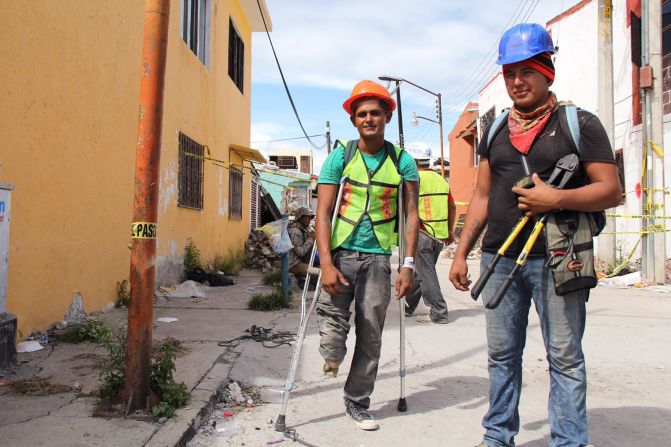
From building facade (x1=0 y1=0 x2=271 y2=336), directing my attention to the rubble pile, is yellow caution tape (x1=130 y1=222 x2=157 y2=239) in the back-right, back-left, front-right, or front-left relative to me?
back-right

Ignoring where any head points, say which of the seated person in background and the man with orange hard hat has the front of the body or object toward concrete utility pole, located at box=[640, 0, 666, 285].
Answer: the seated person in background

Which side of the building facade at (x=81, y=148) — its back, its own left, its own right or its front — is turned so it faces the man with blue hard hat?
front

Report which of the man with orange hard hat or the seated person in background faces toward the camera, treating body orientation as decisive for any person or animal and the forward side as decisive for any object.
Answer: the man with orange hard hat

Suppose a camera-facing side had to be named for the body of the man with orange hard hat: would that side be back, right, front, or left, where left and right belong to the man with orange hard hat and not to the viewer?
front

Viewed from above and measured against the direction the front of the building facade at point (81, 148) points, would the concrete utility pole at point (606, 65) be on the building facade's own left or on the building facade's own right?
on the building facade's own left

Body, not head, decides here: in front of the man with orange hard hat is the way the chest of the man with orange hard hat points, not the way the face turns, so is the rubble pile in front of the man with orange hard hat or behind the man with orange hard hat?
behind

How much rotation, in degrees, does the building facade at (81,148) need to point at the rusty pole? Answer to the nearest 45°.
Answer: approximately 45° to its right

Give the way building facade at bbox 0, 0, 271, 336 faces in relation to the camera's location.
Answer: facing the viewer and to the right of the viewer

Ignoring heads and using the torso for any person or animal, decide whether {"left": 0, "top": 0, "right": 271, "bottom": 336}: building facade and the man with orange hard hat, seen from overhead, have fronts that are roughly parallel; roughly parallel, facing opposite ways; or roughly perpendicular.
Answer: roughly perpendicular

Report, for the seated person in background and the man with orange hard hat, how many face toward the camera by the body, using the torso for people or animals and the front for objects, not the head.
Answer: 1

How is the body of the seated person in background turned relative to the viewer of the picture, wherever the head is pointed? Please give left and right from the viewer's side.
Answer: facing to the right of the viewer

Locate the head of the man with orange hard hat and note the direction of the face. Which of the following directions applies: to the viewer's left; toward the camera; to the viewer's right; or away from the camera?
toward the camera
